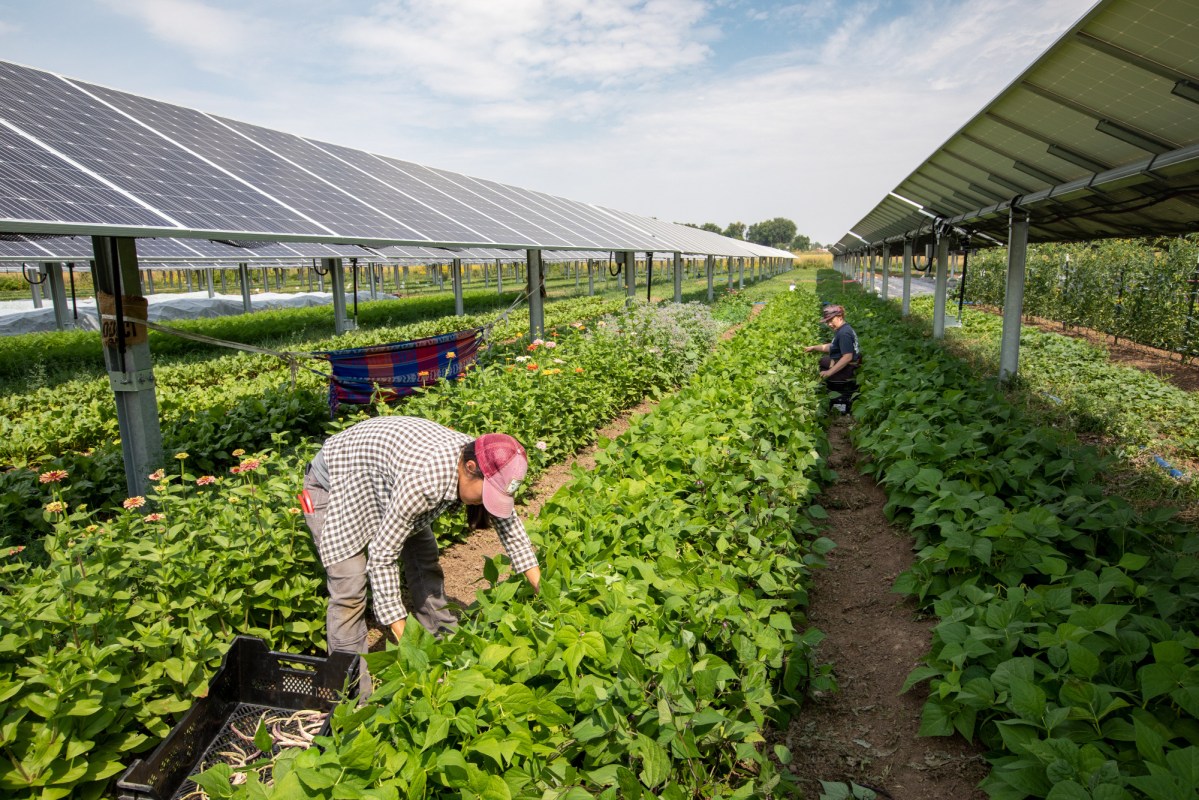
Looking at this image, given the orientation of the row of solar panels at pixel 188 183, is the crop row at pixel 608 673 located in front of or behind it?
in front

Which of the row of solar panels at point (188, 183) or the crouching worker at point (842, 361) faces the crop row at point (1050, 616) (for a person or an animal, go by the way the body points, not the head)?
the row of solar panels

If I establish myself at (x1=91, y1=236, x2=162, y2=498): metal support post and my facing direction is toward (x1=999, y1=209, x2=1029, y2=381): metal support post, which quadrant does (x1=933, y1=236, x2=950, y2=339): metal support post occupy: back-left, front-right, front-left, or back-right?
front-left

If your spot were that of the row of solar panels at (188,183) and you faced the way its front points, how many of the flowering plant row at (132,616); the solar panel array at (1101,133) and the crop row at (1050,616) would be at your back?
0

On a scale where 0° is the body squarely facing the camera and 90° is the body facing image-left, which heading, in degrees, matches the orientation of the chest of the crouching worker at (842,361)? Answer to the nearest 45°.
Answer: approximately 90°

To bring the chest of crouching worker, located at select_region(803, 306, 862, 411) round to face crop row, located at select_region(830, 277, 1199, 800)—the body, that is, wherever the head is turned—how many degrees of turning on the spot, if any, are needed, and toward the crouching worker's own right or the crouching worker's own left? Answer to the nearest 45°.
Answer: approximately 90° to the crouching worker's own left

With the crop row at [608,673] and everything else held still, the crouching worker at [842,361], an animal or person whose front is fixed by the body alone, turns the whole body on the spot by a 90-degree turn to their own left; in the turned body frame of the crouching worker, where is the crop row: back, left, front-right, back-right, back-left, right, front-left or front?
front

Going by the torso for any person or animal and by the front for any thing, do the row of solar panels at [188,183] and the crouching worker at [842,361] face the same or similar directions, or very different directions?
very different directions

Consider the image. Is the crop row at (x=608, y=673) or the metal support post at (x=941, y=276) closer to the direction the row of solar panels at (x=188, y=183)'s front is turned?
the crop row
